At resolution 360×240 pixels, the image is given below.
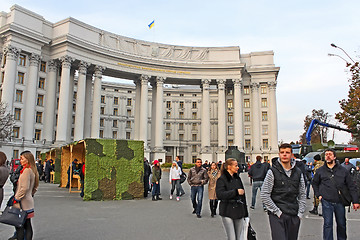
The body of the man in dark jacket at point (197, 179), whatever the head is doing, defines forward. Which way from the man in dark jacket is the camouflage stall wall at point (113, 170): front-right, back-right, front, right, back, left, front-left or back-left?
back-right

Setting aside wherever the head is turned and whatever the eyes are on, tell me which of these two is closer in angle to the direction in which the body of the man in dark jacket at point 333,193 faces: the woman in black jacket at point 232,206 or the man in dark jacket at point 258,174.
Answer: the woman in black jacket

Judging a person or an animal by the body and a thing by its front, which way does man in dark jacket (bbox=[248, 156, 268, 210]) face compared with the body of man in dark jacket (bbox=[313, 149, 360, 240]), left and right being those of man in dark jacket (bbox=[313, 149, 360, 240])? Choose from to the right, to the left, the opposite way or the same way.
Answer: the opposite way

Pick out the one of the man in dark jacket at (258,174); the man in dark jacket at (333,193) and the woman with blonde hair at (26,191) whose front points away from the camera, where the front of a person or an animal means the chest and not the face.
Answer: the man in dark jacket at (258,174)

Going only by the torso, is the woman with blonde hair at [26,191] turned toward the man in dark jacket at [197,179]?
no

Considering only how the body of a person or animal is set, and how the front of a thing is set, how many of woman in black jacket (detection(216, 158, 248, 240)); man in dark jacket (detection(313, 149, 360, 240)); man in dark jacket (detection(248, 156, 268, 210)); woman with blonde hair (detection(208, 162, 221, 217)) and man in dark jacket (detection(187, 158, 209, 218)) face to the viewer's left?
0

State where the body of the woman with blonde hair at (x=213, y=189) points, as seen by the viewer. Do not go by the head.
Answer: toward the camera

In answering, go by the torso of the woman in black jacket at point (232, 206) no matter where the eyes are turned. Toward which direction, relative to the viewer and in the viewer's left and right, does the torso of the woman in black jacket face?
facing the viewer and to the right of the viewer

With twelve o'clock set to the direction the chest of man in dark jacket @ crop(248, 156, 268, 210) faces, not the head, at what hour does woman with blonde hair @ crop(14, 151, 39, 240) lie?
The woman with blonde hair is roughly at 7 o'clock from the man in dark jacket.

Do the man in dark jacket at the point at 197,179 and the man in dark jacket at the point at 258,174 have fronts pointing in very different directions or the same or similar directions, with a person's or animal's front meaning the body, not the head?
very different directions

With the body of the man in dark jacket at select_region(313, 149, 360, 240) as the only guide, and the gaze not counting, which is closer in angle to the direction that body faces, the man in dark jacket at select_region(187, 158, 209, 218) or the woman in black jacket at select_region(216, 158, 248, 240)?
the woman in black jacket

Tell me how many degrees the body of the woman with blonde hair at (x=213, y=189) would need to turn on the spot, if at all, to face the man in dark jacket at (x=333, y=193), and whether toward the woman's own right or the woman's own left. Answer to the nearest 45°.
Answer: approximately 45° to the woman's own left

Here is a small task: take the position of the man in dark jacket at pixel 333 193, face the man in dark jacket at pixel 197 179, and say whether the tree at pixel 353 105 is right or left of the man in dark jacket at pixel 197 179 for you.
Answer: right

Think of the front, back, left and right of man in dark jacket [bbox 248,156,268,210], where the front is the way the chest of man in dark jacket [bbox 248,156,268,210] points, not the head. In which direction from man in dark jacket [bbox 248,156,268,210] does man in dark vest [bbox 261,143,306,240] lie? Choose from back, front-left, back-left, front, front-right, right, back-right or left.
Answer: back

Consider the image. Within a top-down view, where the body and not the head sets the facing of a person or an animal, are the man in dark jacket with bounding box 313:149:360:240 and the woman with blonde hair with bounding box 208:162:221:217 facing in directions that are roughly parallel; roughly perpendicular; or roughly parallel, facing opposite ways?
roughly parallel
